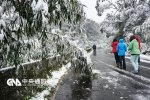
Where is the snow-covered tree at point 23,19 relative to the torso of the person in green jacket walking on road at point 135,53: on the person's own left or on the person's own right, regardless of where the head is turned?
on the person's own left

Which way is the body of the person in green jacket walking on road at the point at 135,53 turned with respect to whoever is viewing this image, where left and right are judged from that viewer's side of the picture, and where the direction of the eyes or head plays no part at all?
facing away from the viewer and to the left of the viewer
